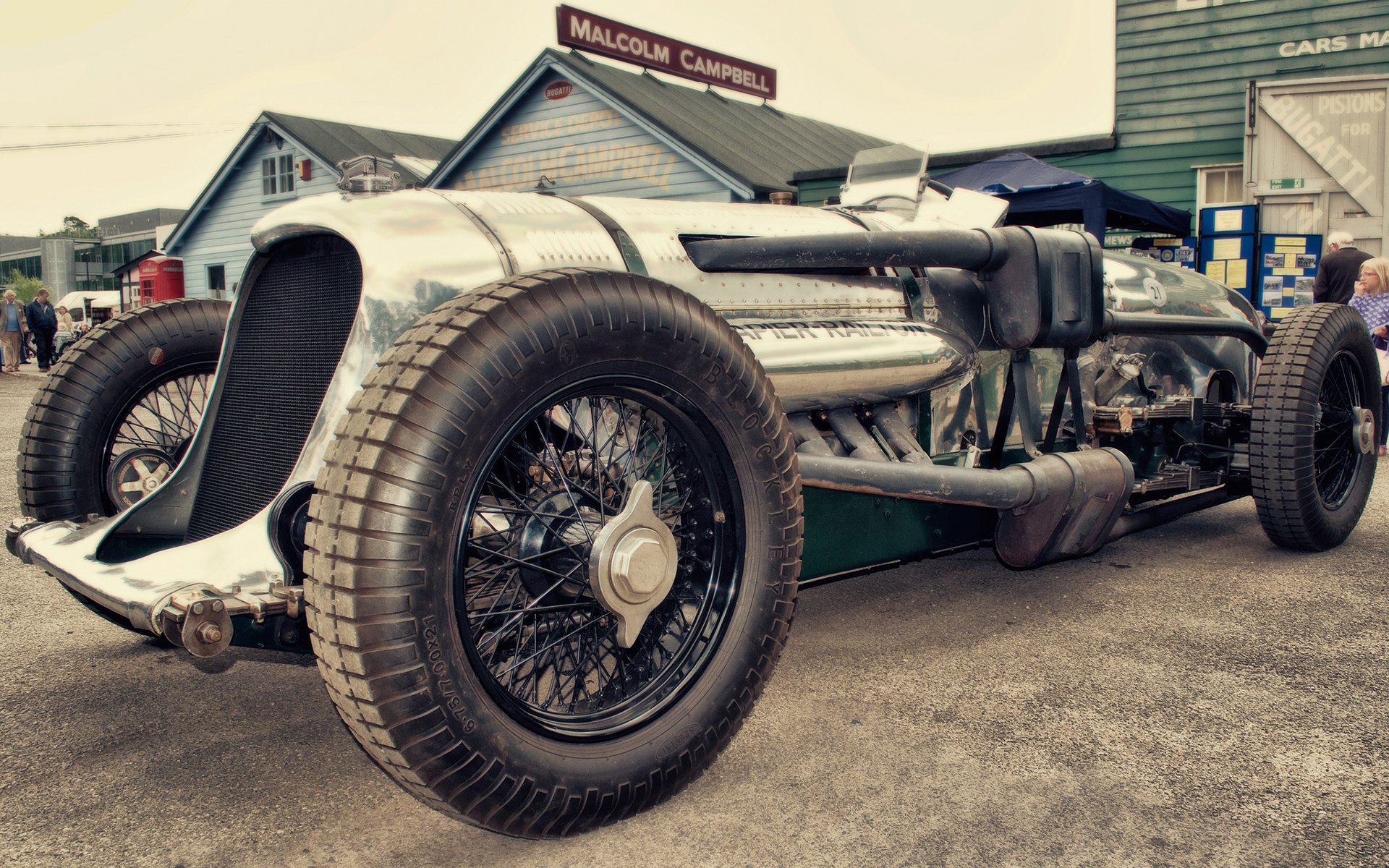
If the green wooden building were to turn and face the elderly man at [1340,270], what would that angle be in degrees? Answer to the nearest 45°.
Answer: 0° — it already faces them

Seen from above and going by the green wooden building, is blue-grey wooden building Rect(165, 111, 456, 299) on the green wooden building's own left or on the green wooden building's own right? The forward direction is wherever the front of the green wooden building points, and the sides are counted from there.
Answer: on the green wooden building's own right

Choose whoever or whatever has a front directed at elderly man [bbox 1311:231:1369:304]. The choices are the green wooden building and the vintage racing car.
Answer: the green wooden building

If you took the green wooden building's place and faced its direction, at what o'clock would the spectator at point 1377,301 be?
The spectator is roughly at 12 o'clock from the green wooden building.

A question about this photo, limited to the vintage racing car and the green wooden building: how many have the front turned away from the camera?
0

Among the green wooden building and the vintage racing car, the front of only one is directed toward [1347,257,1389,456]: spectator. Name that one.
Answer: the green wooden building

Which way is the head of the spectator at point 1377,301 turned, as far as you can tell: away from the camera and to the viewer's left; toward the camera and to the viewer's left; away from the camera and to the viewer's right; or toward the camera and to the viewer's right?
toward the camera and to the viewer's left

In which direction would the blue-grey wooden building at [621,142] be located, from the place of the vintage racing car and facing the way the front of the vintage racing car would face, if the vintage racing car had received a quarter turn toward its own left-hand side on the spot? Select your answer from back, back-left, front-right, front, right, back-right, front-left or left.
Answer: back-left

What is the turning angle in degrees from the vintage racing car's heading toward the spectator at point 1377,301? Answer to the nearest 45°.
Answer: approximately 180°

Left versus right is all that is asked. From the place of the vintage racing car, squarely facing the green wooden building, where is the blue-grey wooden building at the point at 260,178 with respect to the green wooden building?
left

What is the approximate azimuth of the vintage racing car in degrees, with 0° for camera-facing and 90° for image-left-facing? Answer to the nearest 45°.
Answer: approximately 45°

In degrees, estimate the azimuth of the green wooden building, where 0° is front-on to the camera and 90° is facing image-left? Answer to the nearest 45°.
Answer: approximately 0°

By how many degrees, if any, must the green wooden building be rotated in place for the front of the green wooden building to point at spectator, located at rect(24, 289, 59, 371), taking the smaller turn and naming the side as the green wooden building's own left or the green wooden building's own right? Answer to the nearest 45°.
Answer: approximately 90° to the green wooden building's own right
